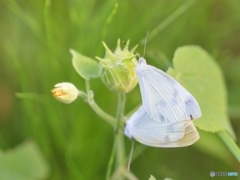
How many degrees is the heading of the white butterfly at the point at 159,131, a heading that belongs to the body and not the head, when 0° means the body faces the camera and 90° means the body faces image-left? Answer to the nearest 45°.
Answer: approximately 90°
